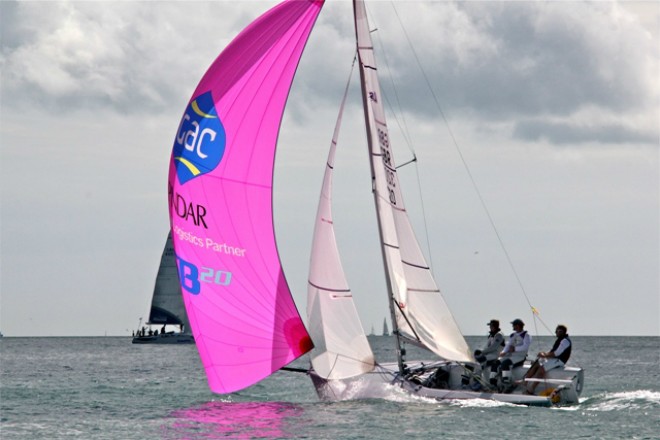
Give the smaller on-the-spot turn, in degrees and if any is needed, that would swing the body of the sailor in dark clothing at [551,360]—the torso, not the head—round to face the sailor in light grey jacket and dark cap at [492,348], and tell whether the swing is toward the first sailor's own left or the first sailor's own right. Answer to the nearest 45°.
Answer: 0° — they already face them

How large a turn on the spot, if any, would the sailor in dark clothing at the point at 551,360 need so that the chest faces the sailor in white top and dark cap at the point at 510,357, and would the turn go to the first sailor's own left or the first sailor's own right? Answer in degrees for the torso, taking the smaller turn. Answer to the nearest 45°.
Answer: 0° — they already face them

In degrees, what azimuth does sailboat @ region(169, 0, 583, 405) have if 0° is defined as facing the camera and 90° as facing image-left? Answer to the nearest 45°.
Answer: approximately 90°

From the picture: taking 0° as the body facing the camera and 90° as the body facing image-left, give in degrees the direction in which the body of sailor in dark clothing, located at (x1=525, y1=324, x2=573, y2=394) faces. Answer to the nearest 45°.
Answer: approximately 90°
